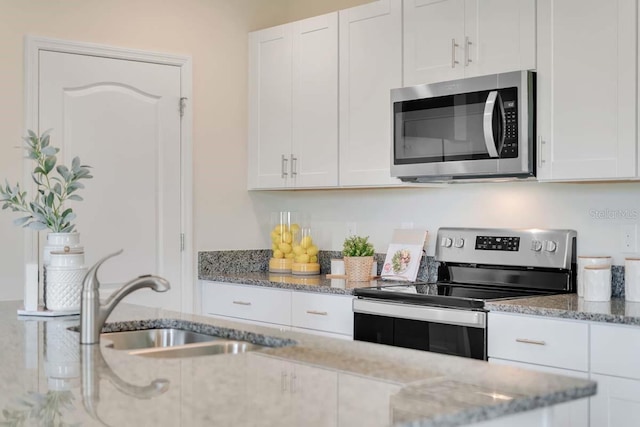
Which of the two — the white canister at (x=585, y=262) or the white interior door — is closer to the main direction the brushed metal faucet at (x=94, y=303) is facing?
the white canister

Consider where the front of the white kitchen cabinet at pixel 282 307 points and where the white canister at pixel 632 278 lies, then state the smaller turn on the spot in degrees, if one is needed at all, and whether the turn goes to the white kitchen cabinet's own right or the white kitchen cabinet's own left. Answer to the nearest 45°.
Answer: approximately 90° to the white kitchen cabinet's own left

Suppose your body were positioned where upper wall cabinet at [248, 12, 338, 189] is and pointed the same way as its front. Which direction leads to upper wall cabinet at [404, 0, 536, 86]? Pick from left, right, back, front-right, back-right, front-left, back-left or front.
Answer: left

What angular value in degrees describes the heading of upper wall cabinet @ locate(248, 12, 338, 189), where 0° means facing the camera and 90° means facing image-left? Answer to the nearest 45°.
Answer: approximately 45°

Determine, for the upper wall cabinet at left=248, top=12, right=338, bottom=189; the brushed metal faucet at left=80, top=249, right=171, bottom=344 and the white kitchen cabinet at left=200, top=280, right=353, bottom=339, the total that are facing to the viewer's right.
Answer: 1

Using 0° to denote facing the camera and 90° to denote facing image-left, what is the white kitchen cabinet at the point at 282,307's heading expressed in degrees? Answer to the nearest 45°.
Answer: approximately 45°

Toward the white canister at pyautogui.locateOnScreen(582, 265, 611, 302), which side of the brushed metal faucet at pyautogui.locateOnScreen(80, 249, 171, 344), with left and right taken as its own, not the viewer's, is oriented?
front

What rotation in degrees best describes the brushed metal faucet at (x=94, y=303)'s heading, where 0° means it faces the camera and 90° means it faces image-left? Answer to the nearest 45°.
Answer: approximately 270°

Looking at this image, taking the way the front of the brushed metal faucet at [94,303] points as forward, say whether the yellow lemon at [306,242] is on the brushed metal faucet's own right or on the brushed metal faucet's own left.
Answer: on the brushed metal faucet's own left
